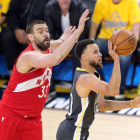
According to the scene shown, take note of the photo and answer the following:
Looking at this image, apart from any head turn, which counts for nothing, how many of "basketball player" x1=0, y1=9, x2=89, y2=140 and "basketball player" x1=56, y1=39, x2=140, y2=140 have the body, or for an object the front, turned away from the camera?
0

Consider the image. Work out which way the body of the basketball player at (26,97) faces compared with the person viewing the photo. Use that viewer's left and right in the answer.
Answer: facing the viewer and to the right of the viewer

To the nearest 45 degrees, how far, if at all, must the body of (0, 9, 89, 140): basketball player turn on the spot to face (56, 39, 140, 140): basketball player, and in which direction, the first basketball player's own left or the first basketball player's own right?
0° — they already face them
